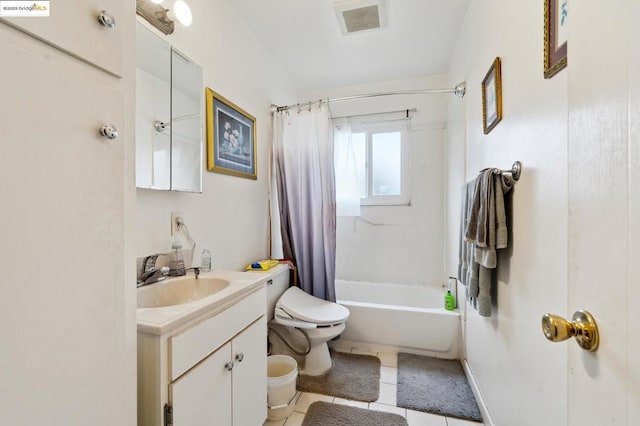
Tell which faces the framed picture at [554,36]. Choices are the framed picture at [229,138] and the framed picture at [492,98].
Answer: the framed picture at [229,138]

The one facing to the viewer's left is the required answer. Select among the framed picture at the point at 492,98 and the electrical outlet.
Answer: the framed picture

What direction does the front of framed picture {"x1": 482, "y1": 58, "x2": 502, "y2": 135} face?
to the viewer's left

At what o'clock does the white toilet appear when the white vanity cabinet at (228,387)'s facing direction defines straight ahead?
The white toilet is roughly at 9 o'clock from the white vanity cabinet.

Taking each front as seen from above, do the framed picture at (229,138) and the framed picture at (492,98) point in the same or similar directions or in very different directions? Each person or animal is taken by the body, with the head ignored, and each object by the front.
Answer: very different directions

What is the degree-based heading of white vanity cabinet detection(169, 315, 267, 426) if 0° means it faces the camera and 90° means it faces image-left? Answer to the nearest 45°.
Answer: approximately 315°

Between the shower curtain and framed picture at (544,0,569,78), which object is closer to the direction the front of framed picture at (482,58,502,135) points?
the shower curtain

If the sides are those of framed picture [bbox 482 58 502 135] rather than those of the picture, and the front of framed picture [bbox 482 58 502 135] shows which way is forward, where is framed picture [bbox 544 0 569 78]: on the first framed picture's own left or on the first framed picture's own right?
on the first framed picture's own left

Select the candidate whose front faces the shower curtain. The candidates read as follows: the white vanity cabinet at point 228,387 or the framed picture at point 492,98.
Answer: the framed picture

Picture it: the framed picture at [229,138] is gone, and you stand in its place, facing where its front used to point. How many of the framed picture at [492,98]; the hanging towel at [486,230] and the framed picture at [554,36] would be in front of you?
3

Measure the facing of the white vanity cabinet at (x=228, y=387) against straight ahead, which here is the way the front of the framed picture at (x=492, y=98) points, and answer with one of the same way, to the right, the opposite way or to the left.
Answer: the opposite way
